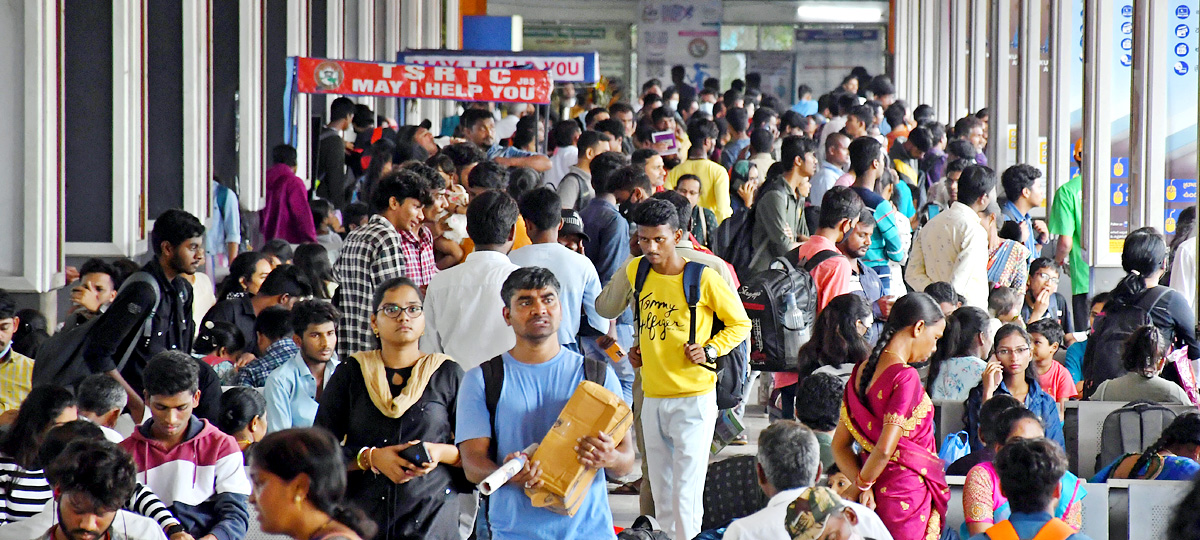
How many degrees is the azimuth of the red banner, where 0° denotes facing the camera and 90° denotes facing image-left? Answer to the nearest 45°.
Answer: approximately 0°

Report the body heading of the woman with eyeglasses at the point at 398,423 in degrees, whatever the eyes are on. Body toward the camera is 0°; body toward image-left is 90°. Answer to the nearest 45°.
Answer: approximately 0°

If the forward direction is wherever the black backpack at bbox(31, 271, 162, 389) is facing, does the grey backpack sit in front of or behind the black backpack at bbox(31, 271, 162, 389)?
behind

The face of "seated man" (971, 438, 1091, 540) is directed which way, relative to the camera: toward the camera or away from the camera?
away from the camera

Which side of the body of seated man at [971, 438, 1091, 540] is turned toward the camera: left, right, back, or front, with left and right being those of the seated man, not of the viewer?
back

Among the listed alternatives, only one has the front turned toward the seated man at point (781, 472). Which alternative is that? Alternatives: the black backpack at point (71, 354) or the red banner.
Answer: the red banner

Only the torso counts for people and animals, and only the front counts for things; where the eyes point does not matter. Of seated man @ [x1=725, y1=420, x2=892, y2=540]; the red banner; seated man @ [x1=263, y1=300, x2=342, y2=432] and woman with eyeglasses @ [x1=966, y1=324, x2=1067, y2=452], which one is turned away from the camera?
seated man @ [x1=725, y1=420, x2=892, y2=540]
